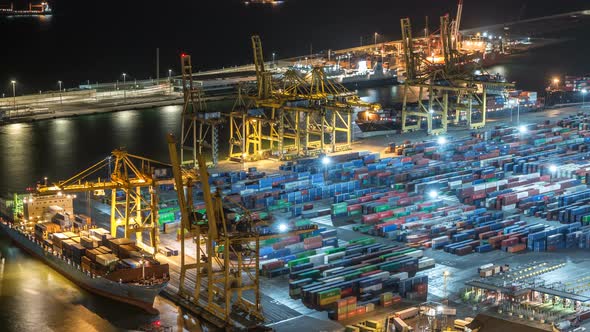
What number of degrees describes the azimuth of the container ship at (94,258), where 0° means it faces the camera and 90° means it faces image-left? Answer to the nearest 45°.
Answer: approximately 315°

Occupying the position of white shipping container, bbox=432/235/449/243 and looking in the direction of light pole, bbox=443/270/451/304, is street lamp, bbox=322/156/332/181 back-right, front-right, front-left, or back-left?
back-right

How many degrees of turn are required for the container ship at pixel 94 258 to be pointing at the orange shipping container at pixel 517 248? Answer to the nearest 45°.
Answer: approximately 45° to its left

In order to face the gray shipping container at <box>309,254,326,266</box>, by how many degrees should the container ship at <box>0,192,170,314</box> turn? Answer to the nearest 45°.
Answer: approximately 45° to its left

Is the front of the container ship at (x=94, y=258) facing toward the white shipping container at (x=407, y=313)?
yes

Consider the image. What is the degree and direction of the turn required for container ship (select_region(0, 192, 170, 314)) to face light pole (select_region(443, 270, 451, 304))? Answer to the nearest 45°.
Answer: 0° — it already faces it

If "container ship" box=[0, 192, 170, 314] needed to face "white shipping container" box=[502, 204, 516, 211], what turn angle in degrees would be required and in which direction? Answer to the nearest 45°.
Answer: approximately 45° to its left

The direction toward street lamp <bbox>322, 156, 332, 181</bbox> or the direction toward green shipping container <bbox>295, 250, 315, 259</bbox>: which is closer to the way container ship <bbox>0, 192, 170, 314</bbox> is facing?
the green shipping container

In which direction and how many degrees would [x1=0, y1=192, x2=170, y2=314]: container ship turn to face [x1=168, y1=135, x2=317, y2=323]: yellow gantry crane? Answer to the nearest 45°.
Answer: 0° — it already faces it

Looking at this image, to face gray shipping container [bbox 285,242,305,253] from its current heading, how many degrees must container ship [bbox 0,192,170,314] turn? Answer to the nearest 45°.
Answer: approximately 45° to its left

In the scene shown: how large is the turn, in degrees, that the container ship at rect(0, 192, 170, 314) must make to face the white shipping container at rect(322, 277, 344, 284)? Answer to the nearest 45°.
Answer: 0° — it already faces it
